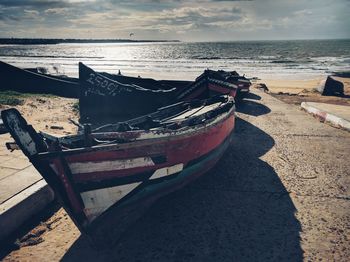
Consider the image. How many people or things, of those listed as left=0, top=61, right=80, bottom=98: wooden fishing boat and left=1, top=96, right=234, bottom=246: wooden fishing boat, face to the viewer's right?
0

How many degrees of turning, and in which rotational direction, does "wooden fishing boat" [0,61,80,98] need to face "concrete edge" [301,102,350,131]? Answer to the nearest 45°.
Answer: approximately 135° to its left

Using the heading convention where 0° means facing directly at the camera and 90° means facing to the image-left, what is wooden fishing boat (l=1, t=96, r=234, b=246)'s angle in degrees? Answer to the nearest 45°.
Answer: approximately 45°

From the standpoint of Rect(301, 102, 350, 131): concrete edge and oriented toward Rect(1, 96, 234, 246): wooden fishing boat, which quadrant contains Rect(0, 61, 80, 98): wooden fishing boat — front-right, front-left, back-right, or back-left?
front-right

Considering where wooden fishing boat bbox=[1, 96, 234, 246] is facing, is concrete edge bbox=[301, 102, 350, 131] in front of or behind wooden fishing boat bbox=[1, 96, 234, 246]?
behind

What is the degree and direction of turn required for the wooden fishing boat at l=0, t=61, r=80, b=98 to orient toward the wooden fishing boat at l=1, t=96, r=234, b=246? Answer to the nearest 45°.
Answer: approximately 90° to its left

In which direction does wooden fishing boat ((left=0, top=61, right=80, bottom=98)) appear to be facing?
to the viewer's left

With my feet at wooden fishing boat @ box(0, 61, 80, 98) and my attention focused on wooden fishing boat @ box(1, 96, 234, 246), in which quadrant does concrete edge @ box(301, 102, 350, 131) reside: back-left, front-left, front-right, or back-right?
front-left
